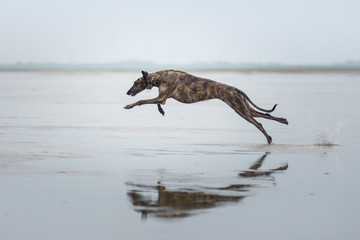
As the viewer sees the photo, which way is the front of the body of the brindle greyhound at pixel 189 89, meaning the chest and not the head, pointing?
to the viewer's left
